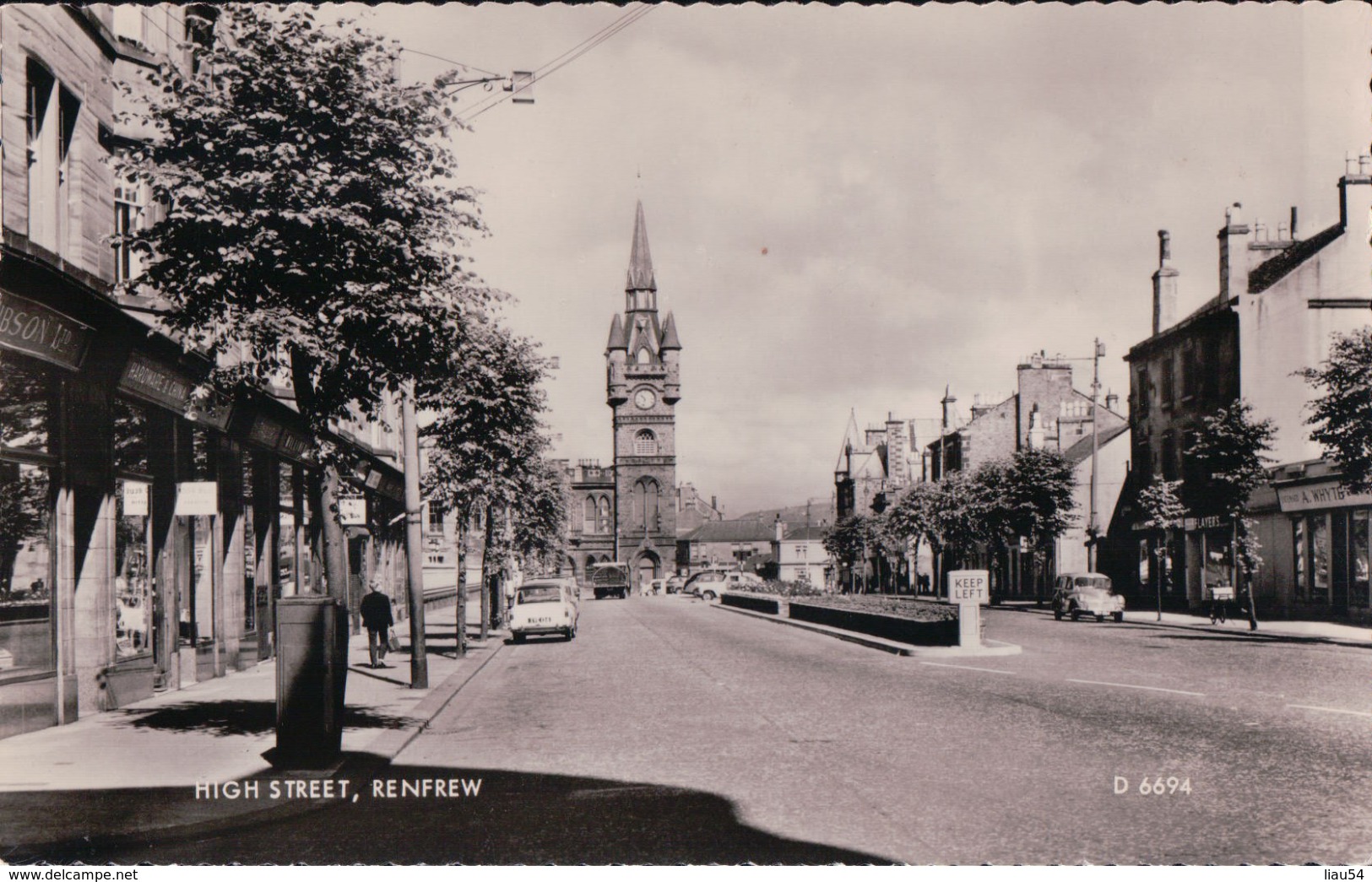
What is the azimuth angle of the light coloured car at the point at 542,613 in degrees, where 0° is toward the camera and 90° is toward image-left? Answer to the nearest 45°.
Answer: approximately 180°

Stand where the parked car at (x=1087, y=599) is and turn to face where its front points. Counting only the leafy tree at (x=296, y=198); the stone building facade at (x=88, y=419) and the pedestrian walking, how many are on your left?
0

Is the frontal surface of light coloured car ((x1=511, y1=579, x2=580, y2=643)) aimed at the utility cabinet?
no

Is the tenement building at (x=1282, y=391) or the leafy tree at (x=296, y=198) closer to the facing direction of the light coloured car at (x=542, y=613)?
the tenement building

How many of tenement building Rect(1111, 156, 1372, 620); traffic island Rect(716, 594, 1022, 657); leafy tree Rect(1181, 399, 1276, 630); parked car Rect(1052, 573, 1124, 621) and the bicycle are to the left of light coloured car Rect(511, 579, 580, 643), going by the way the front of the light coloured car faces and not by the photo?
0

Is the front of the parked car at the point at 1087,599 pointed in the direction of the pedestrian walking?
no

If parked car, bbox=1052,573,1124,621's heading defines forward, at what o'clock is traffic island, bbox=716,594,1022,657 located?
The traffic island is roughly at 2 o'clock from the parked car.
